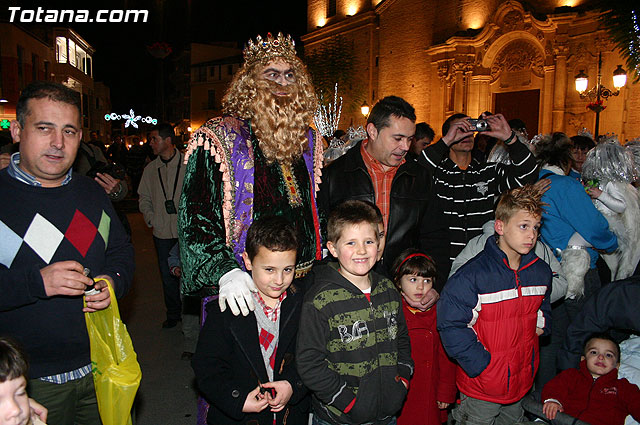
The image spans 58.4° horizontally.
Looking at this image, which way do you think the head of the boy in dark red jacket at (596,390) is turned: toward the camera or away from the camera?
toward the camera

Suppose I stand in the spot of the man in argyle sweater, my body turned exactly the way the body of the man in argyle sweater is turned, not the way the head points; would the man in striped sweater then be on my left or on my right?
on my left

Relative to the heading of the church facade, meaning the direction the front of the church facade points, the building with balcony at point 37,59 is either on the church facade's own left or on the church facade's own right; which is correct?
on the church facade's own right

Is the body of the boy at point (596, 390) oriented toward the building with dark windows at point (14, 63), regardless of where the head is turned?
no

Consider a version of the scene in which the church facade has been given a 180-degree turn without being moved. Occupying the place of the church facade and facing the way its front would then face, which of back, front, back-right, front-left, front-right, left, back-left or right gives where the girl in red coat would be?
back-right

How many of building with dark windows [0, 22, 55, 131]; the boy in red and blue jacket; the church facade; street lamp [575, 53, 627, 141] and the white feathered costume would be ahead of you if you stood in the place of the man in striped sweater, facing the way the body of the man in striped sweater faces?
1

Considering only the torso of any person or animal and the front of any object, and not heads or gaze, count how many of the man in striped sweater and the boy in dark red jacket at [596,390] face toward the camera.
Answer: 2

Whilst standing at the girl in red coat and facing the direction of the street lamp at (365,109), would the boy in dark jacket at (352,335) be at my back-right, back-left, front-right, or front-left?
back-left

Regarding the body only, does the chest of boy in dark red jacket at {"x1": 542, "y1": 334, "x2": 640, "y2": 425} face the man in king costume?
no

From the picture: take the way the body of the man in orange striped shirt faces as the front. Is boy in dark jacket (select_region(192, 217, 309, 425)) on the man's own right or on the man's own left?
on the man's own right

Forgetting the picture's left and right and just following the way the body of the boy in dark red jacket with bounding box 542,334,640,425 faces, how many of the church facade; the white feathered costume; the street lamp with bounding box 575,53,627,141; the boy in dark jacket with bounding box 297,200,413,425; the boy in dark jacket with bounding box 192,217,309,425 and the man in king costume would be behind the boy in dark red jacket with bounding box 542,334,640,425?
3

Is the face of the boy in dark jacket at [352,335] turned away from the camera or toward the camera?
toward the camera

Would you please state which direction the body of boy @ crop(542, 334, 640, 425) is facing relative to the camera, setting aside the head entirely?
toward the camera

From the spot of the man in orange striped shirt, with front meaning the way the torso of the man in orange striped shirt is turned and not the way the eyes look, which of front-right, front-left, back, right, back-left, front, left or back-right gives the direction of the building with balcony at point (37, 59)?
back
